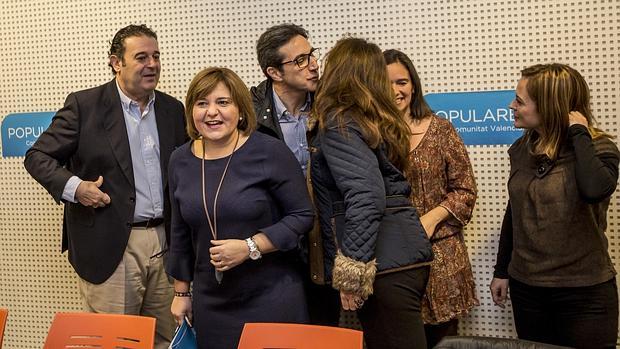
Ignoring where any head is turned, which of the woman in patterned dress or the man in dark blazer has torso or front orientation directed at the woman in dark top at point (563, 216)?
the man in dark blazer

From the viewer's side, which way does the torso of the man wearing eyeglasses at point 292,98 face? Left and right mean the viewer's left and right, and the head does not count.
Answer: facing the viewer and to the right of the viewer

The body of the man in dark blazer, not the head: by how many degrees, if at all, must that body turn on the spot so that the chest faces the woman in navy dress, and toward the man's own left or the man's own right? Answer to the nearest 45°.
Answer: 0° — they already face them

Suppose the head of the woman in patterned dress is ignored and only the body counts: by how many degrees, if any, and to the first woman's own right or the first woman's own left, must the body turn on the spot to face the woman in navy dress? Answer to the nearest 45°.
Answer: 0° — they already face them

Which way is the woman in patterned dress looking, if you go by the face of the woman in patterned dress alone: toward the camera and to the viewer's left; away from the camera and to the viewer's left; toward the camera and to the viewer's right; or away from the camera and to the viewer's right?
toward the camera and to the viewer's left

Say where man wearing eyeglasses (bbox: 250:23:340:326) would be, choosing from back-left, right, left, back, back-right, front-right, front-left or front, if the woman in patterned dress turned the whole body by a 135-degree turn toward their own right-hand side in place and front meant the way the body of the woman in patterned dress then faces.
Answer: left

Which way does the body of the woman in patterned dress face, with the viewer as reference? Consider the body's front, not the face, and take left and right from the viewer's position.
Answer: facing the viewer and to the left of the viewer

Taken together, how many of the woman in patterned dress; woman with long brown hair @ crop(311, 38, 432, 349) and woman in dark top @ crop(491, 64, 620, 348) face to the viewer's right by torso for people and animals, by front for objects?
0

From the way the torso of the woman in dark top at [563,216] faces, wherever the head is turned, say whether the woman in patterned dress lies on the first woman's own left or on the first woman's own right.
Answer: on the first woman's own right

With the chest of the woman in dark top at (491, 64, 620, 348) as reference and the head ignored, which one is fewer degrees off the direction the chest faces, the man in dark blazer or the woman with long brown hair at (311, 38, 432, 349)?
the woman with long brown hair

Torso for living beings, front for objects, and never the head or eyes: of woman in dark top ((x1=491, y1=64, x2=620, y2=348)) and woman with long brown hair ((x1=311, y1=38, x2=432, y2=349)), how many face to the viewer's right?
0

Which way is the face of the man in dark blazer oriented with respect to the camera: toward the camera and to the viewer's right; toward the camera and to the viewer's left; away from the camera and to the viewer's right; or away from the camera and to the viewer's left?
toward the camera and to the viewer's right

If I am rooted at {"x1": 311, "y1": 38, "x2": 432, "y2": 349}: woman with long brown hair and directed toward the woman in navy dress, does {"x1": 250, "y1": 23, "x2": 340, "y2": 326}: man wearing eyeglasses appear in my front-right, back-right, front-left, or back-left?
front-right

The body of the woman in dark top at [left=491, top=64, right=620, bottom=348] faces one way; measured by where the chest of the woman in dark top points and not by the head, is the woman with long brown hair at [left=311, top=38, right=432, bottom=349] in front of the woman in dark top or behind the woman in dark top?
in front

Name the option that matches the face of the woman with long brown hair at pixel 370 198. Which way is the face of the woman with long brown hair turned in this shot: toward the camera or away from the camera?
away from the camera

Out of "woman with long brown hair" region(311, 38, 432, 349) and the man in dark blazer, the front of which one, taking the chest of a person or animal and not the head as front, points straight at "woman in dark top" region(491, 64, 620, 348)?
the man in dark blazer

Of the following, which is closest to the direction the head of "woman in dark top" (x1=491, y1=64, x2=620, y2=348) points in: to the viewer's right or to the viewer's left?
to the viewer's left

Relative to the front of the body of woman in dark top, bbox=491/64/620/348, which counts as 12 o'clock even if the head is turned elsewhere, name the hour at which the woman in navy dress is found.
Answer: The woman in navy dress is roughly at 1 o'clock from the woman in dark top.
